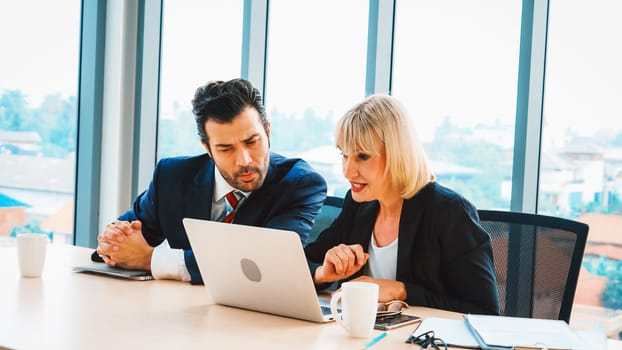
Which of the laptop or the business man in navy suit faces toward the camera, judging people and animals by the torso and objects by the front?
the business man in navy suit

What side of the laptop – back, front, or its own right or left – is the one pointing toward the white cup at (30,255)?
left

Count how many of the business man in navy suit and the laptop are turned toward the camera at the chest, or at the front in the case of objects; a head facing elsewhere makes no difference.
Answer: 1

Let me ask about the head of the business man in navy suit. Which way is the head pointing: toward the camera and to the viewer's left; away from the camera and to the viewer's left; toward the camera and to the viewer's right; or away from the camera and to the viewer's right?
toward the camera and to the viewer's right

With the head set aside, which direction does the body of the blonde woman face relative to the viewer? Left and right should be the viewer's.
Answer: facing the viewer and to the left of the viewer

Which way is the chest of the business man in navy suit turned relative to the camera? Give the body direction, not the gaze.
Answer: toward the camera

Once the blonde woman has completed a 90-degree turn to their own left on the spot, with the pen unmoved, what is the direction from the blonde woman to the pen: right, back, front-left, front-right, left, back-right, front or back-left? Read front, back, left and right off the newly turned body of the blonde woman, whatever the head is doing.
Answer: front-right

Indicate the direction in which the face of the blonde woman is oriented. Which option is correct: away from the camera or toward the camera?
toward the camera

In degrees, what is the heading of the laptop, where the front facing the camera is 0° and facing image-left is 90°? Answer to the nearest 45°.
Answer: approximately 225°
